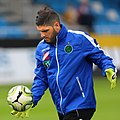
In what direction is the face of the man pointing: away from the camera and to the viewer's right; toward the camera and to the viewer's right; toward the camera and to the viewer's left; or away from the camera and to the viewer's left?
toward the camera and to the viewer's left

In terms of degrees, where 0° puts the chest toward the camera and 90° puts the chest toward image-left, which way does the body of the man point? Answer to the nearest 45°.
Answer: approximately 45°
